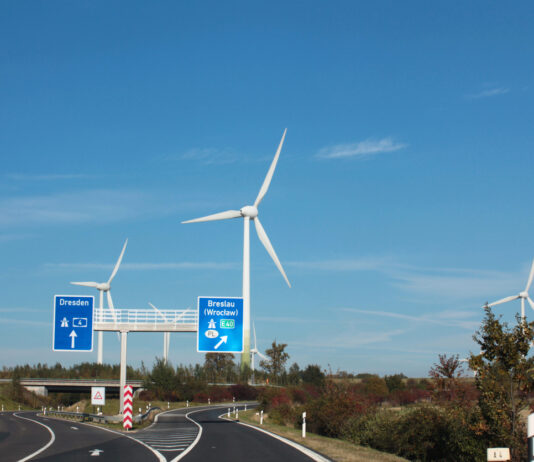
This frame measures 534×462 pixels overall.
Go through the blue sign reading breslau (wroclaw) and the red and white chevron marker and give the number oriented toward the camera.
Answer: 2

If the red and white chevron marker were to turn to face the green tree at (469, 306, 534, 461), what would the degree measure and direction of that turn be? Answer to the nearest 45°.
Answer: approximately 45° to its left

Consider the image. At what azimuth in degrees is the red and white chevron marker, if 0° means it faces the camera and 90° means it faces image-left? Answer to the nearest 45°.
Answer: approximately 0°

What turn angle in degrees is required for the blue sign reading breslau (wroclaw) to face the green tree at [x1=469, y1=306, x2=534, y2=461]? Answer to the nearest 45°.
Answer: approximately 45° to its left
